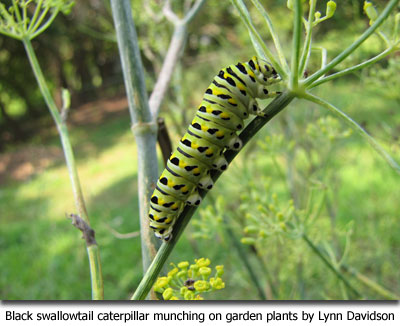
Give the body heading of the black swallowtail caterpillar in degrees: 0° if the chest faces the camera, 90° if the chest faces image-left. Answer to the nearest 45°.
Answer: approximately 270°
